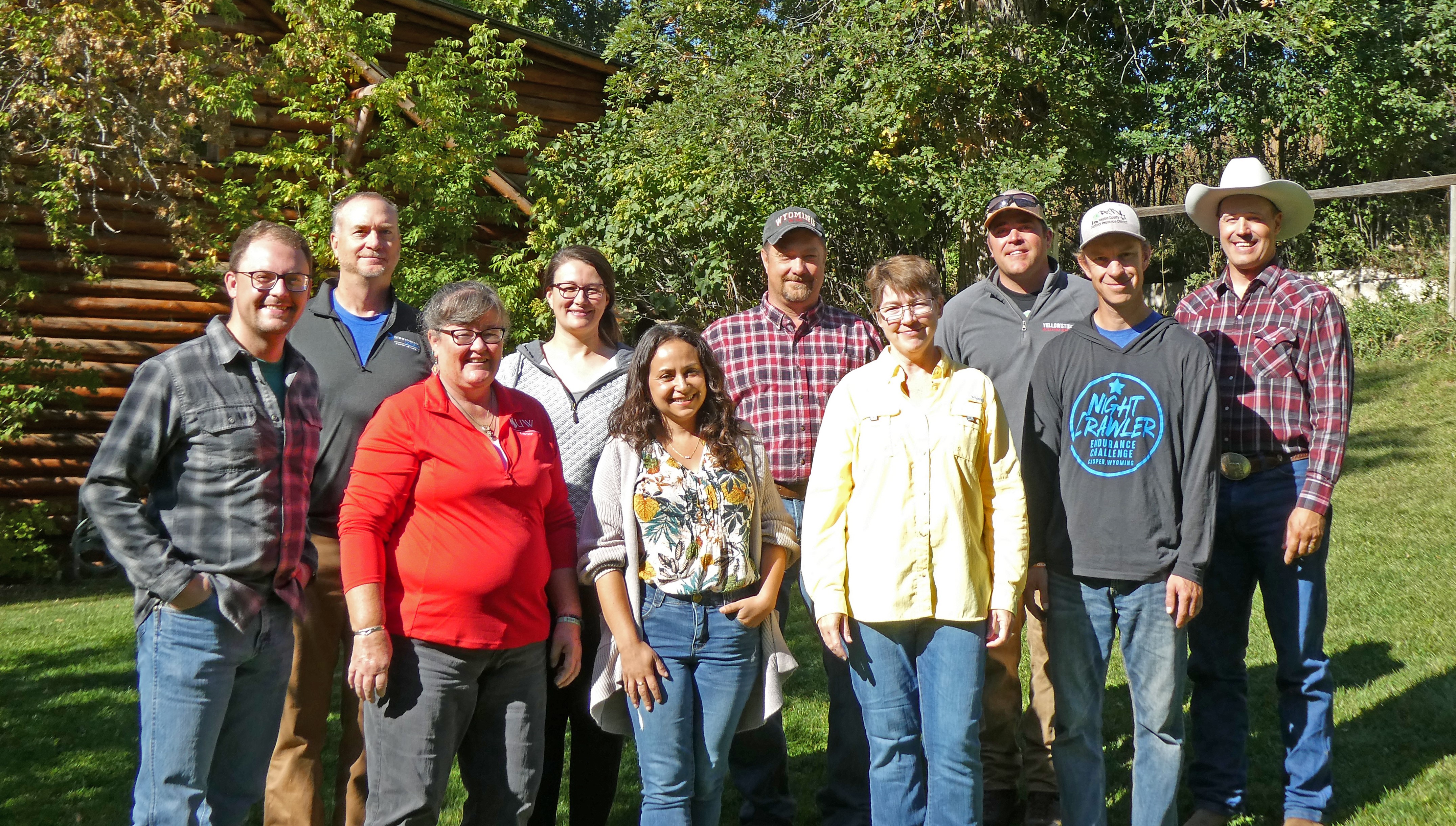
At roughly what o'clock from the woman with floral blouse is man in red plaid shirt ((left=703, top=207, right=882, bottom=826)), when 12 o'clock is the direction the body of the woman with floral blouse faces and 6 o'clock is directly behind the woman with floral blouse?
The man in red plaid shirt is roughly at 7 o'clock from the woman with floral blouse.

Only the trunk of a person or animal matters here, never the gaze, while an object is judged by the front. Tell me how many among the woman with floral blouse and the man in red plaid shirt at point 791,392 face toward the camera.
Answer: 2

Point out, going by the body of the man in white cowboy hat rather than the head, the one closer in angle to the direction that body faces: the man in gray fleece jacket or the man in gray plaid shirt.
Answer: the man in gray plaid shirt

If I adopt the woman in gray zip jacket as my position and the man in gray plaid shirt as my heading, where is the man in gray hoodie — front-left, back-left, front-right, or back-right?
back-left

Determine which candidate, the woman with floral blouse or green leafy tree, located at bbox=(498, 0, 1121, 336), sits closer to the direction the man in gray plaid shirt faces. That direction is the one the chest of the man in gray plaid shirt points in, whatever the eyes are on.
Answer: the woman with floral blouse

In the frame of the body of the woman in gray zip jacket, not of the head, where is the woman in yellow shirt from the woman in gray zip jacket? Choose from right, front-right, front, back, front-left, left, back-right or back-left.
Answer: front-left

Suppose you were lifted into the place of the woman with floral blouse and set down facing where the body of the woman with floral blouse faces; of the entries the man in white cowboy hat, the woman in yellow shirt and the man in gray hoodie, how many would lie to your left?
3

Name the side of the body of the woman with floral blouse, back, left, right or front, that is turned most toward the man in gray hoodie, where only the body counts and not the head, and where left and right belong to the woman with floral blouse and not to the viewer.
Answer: left

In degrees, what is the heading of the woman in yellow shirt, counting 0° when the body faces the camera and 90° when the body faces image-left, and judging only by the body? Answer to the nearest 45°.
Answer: approximately 0°

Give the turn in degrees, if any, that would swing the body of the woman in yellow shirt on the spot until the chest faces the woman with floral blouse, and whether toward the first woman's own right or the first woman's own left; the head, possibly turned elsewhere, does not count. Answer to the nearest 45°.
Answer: approximately 90° to the first woman's own right
